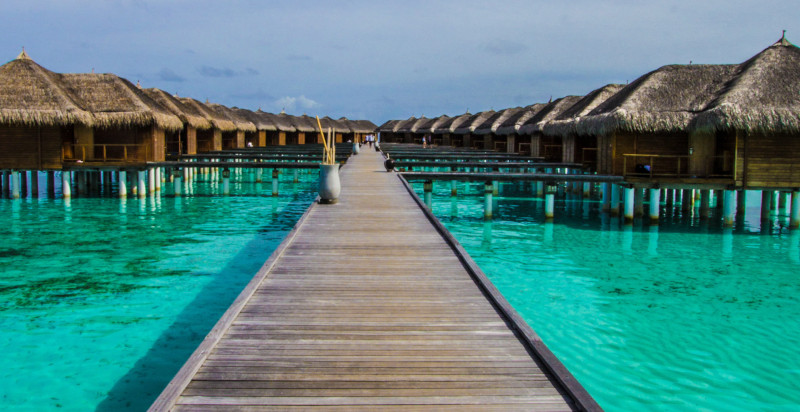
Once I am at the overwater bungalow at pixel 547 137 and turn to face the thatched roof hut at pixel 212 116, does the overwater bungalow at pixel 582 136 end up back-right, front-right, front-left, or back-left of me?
back-left

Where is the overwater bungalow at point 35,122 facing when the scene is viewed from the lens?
facing to the right of the viewer

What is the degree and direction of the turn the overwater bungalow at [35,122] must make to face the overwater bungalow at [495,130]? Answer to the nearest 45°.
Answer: approximately 45° to its left

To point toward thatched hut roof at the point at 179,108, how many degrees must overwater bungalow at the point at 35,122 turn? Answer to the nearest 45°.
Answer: approximately 45° to its left

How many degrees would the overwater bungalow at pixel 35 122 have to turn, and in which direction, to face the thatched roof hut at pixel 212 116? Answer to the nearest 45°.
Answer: approximately 45° to its left

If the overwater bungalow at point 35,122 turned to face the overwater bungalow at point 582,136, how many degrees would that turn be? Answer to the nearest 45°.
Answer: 0° — it already faces it

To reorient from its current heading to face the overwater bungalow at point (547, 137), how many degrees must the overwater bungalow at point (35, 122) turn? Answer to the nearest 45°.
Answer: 0° — it already faces it

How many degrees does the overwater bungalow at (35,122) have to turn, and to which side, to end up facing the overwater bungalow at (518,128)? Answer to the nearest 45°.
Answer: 0° — it already faces it
